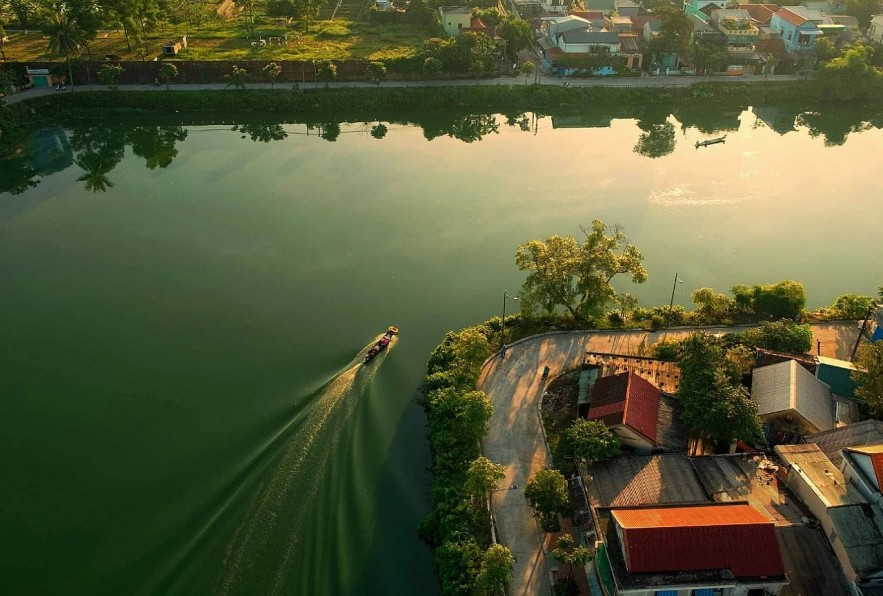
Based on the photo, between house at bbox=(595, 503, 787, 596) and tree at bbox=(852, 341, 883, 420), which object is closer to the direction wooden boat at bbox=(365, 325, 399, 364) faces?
the tree

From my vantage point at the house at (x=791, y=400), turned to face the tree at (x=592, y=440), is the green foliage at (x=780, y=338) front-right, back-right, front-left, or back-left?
back-right

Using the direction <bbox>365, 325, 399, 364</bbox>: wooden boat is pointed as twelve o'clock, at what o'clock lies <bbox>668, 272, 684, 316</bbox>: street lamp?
The street lamp is roughly at 1 o'clock from the wooden boat.

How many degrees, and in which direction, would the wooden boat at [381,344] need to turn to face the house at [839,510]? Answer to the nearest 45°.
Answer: approximately 90° to its right

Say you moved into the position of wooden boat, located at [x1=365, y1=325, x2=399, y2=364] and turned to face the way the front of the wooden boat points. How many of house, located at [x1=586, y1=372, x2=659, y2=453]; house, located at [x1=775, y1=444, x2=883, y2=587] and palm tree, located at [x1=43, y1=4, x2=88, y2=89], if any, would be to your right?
2

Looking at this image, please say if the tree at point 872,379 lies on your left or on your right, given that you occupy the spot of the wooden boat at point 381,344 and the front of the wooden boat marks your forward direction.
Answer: on your right

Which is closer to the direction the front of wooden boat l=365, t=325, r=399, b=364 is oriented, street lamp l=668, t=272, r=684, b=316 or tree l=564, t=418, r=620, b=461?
the street lamp

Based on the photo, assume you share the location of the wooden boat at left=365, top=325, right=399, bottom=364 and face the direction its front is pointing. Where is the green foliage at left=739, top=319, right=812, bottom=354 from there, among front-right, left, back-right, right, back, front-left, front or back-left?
front-right

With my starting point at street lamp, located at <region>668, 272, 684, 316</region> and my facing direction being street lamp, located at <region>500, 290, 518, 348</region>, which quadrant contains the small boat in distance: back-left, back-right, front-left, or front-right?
back-right

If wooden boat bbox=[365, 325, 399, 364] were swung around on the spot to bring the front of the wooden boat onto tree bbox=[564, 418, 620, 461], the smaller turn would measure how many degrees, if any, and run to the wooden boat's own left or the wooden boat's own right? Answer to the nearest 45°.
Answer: approximately 90° to the wooden boat's own right

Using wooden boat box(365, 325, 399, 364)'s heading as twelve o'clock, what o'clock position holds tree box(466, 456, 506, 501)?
The tree is roughly at 4 o'clock from the wooden boat.

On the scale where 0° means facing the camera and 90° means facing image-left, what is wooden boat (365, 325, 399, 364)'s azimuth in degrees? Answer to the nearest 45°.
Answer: approximately 225°

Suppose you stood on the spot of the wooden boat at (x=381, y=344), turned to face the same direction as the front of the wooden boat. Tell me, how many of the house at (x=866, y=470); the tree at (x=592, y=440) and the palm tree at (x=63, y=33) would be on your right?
2

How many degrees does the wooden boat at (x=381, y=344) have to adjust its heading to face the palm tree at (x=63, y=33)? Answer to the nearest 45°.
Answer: approximately 90° to its left

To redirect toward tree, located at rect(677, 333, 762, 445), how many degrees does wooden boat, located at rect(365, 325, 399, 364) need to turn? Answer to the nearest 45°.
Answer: approximately 90° to its right
